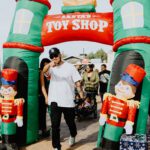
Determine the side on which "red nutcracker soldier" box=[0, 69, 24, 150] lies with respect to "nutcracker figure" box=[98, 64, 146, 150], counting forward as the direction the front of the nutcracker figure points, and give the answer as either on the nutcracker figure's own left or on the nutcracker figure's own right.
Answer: on the nutcracker figure's own right

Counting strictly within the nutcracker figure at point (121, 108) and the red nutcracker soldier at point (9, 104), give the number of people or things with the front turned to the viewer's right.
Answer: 0

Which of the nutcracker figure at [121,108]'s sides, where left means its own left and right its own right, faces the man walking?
right

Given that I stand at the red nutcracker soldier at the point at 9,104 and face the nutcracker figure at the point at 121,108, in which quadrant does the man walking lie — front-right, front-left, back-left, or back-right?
front-left

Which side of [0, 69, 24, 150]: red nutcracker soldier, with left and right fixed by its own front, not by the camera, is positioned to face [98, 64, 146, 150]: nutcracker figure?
left

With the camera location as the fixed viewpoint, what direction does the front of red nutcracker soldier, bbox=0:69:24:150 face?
facing the viewer and to the left of the viewer

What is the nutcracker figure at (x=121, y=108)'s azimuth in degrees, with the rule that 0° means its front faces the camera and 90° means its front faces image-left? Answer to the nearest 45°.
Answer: approximately 45°
